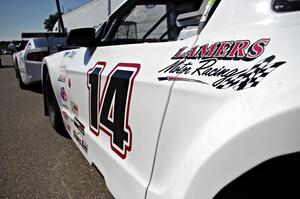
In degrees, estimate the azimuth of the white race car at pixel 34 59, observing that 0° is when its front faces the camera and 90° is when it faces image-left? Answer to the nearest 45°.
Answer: approximately 135°

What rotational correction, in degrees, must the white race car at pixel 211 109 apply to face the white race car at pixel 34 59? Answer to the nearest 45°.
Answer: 0° — it already faces it

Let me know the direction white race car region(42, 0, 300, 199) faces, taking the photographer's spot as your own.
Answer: facing away from the viewer and to the left of the viewer
